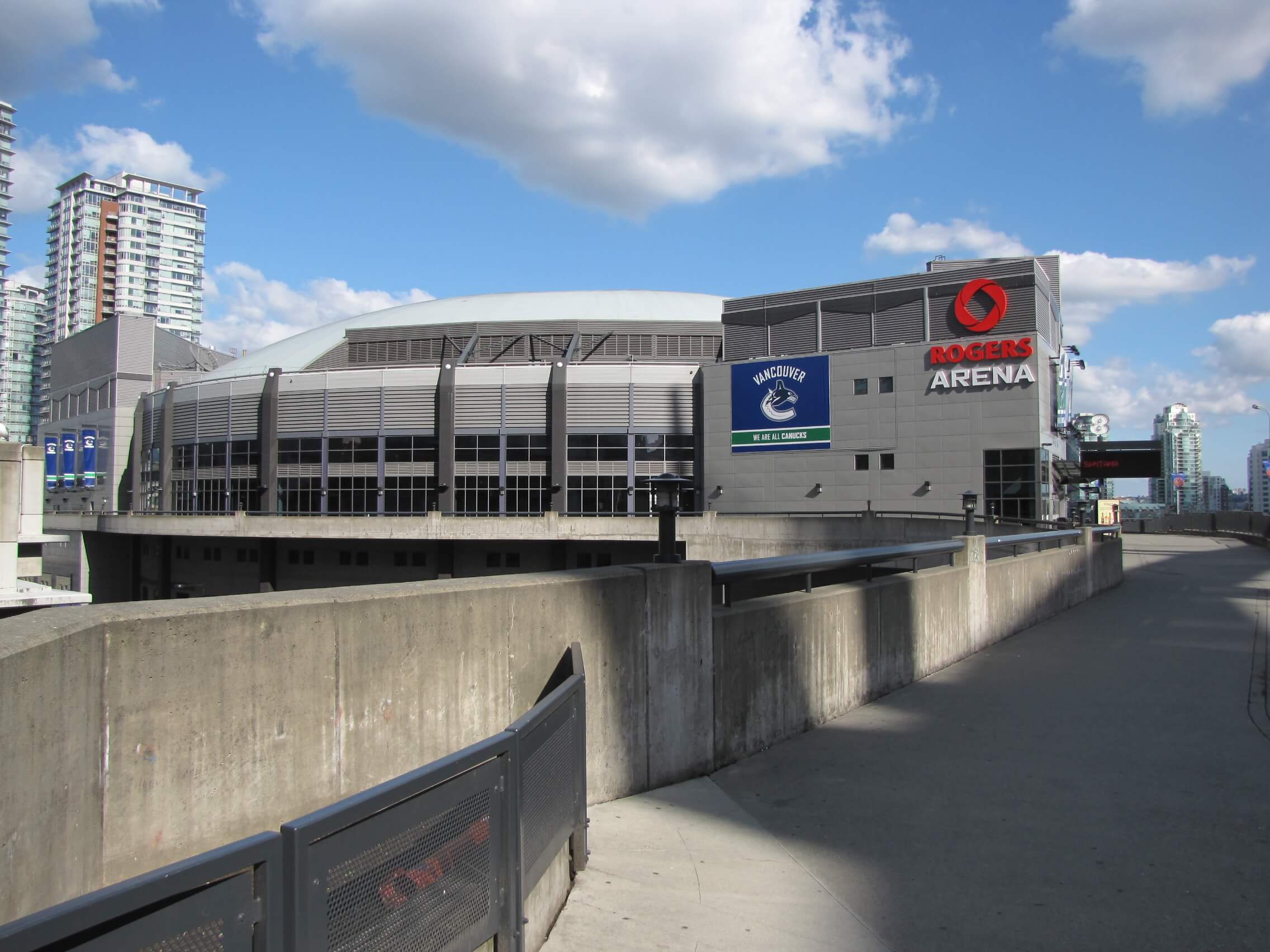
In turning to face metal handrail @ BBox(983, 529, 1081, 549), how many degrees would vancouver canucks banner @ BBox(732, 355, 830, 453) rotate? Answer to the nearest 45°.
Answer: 0° — it already faces it

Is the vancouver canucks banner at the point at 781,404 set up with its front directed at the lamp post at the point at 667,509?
yes

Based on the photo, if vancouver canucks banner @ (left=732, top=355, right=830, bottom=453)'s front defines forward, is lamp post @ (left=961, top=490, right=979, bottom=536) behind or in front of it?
in front

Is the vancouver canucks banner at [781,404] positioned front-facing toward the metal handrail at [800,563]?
yes

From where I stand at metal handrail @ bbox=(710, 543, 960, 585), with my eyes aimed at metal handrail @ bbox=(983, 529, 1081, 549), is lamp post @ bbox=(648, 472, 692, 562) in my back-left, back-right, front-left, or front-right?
back-left

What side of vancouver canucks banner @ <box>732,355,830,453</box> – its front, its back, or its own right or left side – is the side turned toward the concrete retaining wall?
front

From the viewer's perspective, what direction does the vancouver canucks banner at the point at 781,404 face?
toward the camera

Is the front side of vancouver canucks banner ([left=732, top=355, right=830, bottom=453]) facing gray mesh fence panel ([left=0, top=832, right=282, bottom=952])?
yes
